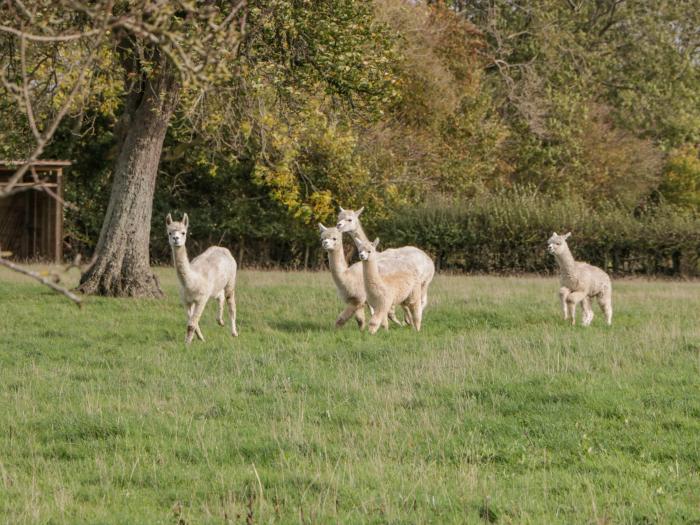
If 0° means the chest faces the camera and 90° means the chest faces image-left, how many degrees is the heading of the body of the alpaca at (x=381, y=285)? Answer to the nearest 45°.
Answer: approximately 45°

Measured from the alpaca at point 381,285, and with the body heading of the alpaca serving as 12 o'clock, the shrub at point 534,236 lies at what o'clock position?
The shrub is roughly at 5 o'clock from the alpaca.

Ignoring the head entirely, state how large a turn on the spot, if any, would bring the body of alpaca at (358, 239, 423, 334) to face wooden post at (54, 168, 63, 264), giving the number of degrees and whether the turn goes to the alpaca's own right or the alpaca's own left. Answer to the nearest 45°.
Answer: approximately 90° to the alpaca's own right

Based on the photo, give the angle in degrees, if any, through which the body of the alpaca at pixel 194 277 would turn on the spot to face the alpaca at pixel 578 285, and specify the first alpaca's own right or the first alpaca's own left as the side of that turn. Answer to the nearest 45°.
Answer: approximately 135° to the first alpaca's own left

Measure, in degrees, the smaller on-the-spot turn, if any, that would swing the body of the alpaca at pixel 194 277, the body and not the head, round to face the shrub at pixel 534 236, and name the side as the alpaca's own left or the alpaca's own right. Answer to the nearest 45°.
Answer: approximately 180°

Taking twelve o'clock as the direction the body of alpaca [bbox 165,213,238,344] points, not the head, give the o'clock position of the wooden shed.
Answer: The wooden shed is roughly at 4 o'clock from the alpaca.

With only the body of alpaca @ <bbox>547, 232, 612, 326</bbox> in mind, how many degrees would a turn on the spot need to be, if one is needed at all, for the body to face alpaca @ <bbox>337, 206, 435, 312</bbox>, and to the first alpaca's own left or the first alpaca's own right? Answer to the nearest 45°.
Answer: approximately 45° to the first alpaca's own right
